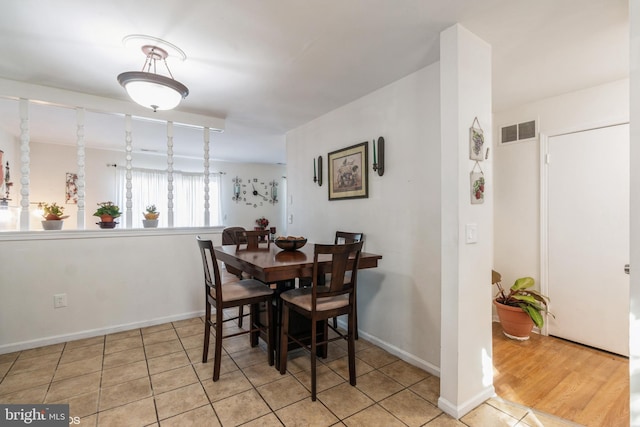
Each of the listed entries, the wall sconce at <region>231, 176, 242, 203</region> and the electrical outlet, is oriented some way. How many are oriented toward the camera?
2

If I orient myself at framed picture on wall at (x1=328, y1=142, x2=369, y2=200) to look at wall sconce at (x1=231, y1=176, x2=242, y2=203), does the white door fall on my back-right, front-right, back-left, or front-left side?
back-right

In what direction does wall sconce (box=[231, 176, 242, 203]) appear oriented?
toward the camera

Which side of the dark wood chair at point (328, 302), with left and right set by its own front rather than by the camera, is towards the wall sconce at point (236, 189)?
front

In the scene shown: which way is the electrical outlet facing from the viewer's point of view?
toward the camera

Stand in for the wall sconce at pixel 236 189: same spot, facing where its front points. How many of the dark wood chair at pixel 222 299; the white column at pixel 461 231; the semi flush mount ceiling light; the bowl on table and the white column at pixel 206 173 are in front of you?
5

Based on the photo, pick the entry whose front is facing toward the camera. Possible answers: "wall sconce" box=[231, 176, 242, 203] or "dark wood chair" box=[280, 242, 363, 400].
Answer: the wall sconce

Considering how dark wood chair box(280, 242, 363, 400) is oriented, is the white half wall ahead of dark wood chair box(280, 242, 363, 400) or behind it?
ahead

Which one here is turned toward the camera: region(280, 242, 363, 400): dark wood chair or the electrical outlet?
the electrical outlet

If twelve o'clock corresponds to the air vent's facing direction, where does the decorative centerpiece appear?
The decorative centerpiece is roughly at 2 o'clock from the air vent.

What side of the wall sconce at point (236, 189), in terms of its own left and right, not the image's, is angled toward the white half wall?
front

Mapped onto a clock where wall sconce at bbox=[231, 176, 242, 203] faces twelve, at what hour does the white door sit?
The white door is roughly at 11 o'clock from the wall sconce.

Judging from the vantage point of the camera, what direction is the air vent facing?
facing the viewer and to the left of the viewer

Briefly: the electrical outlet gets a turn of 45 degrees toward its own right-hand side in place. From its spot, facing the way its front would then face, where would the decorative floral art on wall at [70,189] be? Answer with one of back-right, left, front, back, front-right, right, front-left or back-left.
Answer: back-right

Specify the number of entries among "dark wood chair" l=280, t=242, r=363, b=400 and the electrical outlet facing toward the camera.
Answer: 1

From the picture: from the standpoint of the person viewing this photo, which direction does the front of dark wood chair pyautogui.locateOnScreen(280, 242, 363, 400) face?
facing away from the viewer and to the left of the viewer

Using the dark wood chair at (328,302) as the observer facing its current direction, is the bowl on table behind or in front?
in front
